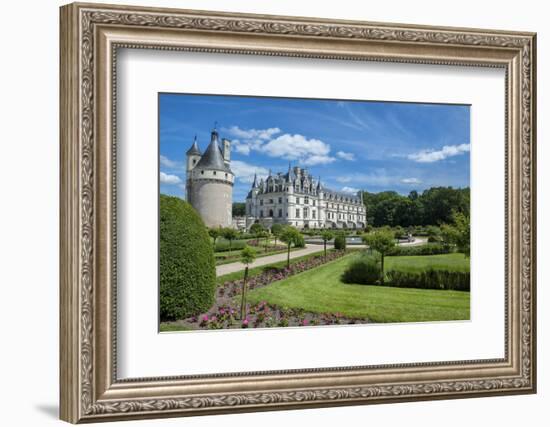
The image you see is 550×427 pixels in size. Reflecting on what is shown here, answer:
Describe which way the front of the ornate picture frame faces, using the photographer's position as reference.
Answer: facing the viewer and to the right of the viewer
